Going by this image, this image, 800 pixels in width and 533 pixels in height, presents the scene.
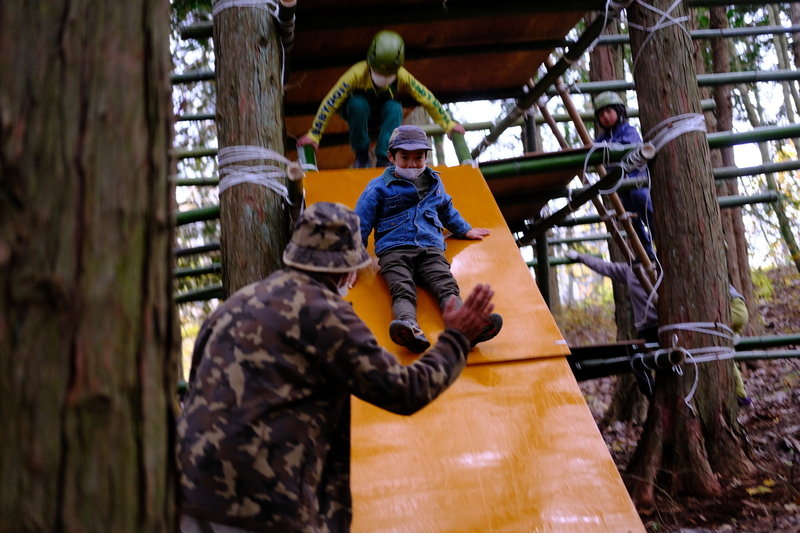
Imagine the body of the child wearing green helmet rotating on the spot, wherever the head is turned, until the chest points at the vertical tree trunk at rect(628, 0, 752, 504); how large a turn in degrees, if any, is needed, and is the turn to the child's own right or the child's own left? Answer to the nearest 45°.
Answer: approximately 90° to the child's own left

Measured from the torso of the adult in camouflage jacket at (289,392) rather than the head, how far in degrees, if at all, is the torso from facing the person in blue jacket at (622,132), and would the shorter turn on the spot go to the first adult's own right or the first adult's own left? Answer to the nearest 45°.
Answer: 0° — they already face them

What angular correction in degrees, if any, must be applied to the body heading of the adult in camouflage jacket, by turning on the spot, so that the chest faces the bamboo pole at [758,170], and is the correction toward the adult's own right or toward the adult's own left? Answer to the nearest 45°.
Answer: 0° — they already face it

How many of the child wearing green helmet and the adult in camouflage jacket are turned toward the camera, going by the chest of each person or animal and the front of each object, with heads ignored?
1
